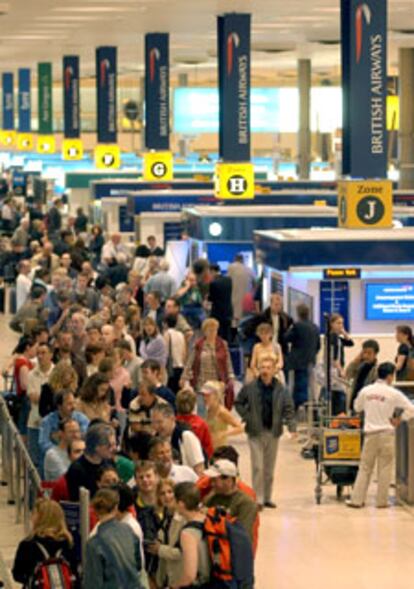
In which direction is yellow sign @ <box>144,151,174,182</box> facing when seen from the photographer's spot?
facing the viewer

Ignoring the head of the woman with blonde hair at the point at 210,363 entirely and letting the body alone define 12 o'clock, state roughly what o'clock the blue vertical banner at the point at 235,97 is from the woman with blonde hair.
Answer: The blue vertical banner is roughly at 6 o'clock from the woman with blonde hair.

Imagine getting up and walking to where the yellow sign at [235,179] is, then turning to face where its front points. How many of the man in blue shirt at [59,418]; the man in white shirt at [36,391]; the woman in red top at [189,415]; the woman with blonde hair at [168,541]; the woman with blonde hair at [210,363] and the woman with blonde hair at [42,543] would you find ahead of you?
6

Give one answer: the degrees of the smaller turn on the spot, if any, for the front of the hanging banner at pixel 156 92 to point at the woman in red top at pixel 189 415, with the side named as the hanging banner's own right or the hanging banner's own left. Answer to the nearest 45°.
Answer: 0° — it already faces them

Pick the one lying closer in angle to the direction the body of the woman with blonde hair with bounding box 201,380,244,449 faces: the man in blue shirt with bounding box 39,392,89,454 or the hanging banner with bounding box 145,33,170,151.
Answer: the man in blue shirt

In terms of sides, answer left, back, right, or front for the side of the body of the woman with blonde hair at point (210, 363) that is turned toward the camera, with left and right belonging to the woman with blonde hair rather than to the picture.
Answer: front

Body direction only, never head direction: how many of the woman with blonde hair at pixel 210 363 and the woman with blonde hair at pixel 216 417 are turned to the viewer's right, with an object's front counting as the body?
0

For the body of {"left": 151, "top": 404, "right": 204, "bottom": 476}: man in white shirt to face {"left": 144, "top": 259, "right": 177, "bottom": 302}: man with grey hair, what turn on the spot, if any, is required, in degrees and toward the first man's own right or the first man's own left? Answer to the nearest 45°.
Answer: approximately 135° to the first man's own right

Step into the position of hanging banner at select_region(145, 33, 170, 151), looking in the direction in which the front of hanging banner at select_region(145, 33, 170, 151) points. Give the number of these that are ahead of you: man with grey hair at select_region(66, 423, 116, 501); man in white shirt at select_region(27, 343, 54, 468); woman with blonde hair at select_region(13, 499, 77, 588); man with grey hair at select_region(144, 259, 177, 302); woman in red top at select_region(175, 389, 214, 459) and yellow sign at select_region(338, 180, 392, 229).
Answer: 6

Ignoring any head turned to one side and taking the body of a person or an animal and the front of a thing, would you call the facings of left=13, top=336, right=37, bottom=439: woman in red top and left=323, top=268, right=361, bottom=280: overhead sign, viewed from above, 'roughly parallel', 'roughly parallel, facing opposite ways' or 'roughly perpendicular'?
roughly perpendicular

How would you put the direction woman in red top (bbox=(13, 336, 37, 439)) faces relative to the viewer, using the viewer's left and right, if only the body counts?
facing to the right of the viewer

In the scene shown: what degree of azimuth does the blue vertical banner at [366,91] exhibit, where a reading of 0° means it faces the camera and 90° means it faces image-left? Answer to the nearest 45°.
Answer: approximately 0°
